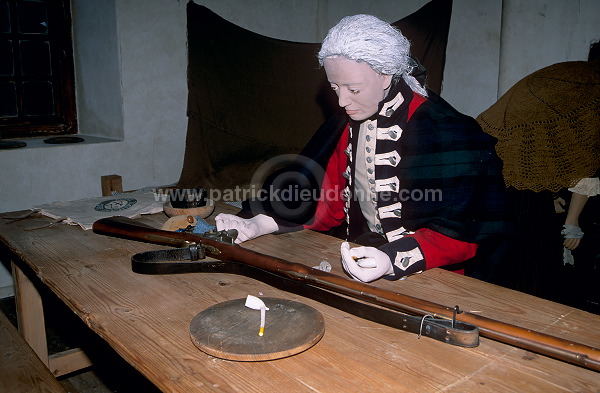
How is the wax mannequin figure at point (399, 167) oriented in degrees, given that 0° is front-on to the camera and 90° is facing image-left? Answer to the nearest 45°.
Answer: approximately 45°

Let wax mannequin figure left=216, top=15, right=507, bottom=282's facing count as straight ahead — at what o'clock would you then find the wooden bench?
The wooden bench is roughly at 1 o'clock from the wax mannequin figure.

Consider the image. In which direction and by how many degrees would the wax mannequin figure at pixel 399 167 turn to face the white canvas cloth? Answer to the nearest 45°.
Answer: approximately 45° to its right
